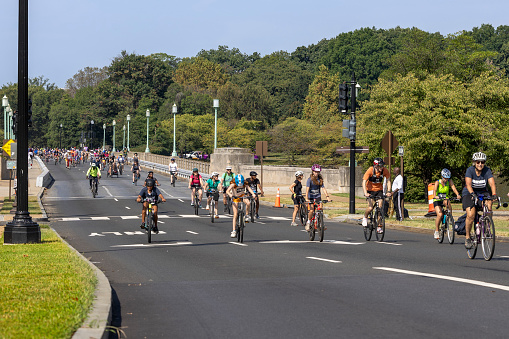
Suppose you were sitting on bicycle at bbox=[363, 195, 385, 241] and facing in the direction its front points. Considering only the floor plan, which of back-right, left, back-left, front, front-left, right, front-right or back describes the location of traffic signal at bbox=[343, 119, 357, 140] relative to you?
back

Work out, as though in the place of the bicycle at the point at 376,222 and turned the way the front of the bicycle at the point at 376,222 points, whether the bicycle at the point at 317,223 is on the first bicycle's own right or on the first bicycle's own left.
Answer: on the first bicycle's own right

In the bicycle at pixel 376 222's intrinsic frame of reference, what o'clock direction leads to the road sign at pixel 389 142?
The road sign is roughly at 6 o'clock from the bicycle.

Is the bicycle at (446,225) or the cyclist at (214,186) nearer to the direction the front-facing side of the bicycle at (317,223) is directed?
the bicycle

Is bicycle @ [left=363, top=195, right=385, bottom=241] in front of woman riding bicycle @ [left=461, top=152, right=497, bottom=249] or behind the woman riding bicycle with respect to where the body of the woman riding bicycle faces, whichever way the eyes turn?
behind

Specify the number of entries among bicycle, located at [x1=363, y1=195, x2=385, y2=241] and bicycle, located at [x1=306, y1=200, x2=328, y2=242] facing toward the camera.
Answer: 2

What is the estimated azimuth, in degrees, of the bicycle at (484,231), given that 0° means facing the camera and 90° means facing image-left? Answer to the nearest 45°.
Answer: approximately 315°

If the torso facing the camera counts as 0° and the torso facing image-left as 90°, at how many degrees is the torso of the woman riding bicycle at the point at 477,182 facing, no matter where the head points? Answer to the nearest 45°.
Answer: approximately 315°

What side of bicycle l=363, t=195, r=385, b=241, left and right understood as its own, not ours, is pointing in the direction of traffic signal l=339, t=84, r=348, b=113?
back

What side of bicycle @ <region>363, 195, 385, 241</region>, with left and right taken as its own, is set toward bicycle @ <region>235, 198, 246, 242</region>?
right

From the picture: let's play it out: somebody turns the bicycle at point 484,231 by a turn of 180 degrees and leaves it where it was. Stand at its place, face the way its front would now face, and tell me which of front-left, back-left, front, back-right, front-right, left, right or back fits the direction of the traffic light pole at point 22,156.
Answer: front-left

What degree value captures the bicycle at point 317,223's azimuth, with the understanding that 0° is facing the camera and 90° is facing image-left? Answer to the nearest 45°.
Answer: approximately 0°

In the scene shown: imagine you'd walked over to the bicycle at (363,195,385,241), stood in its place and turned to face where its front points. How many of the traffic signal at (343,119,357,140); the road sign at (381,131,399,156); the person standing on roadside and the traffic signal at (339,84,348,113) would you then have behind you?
4

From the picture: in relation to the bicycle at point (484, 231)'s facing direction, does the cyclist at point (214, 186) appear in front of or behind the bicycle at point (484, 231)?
behind
